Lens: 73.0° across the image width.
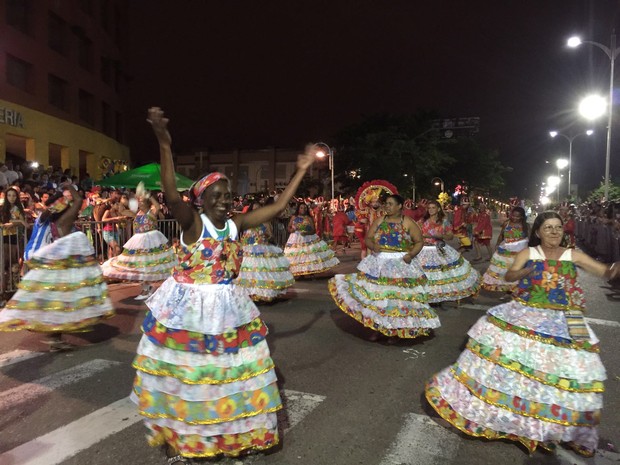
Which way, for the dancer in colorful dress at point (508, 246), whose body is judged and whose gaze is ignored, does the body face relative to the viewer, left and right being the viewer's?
facing the viewer

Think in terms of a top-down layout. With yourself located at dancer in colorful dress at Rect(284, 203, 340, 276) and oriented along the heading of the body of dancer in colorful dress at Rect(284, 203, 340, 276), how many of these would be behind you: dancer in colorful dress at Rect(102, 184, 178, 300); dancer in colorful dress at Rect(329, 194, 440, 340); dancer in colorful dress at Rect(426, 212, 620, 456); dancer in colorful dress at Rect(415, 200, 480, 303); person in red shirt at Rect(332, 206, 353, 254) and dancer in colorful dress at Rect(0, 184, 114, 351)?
1

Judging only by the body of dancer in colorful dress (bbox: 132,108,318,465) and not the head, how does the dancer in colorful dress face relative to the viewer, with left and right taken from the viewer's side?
facing the viewer and to the right of the viewer

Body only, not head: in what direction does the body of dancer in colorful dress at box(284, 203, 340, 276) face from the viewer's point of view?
toward the camera

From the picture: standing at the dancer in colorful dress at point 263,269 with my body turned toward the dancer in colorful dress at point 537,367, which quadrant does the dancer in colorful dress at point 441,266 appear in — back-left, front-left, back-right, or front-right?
front-left

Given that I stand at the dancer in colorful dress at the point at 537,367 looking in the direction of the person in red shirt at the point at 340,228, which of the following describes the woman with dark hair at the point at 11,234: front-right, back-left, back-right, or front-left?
front-left

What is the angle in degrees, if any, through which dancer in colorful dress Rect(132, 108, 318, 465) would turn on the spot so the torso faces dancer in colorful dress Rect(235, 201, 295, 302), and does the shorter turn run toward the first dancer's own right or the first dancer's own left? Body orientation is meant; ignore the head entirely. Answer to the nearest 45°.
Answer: approximately 135° to the first dancer's own left

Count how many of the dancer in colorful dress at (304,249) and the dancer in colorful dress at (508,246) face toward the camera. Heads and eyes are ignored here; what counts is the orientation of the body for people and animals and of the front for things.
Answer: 2

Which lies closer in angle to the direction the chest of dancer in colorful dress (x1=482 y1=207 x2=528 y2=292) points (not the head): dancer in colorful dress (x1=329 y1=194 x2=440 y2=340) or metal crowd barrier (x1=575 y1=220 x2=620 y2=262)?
the dancer in colorful dress

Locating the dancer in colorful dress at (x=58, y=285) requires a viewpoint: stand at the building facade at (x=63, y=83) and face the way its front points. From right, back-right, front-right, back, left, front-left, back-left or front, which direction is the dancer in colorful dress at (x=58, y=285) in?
front-right

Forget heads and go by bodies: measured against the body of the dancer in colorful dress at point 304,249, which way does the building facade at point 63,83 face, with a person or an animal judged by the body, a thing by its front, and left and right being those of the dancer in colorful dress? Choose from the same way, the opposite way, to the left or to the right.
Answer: to the left
